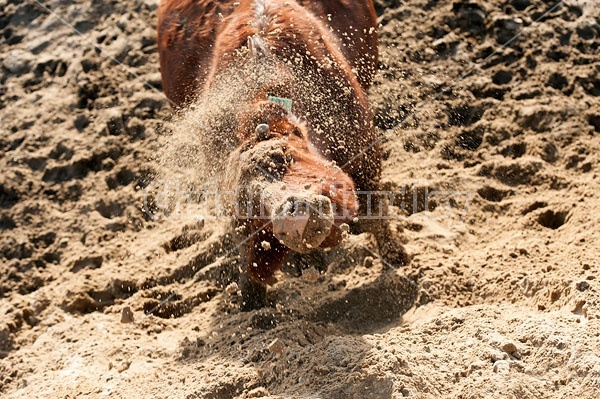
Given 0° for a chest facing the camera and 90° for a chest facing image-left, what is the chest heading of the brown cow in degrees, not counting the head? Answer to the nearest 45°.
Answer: approximately 0°

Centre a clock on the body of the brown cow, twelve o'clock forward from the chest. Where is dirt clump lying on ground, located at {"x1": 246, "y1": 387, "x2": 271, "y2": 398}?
The dirt clump lying on ground is roughly at 1 o'clock from the brown cow.

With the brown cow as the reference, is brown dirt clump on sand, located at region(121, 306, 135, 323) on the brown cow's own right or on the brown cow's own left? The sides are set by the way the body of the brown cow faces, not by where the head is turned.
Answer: on the brown cow's own right

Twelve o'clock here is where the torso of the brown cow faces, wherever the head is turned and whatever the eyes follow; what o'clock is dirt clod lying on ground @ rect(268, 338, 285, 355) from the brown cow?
The dirt clod lying on ground is roughly at 1 o'clock from the brown cow.
